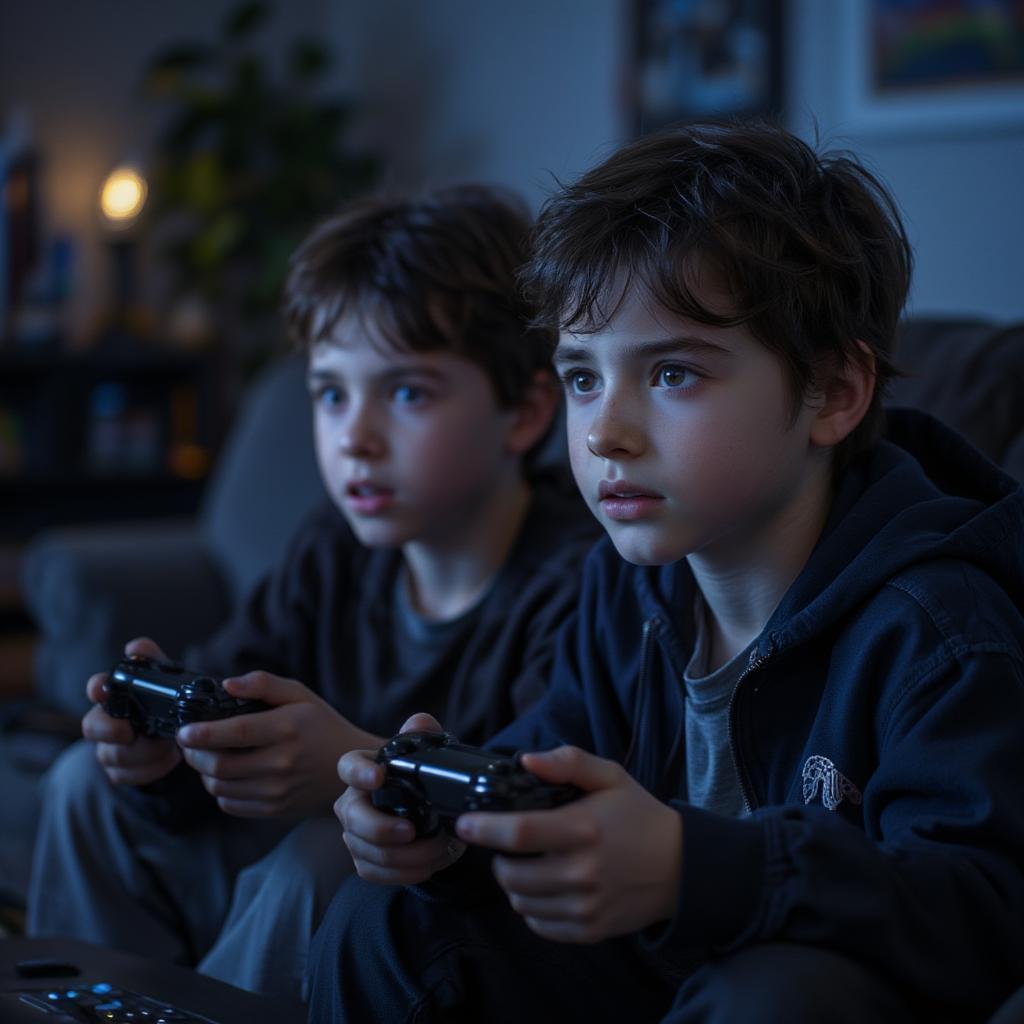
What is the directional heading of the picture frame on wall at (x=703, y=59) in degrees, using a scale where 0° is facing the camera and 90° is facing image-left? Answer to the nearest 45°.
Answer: approximately 0°

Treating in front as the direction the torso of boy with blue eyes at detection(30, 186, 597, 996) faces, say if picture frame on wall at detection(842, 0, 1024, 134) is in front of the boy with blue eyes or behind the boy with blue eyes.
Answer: behind

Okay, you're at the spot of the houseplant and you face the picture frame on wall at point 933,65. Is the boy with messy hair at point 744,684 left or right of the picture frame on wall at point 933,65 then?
right

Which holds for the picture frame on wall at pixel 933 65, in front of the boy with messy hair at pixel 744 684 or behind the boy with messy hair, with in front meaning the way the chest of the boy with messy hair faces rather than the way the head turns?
behind

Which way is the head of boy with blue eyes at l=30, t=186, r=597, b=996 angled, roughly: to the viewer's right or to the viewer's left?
to the viewer's left

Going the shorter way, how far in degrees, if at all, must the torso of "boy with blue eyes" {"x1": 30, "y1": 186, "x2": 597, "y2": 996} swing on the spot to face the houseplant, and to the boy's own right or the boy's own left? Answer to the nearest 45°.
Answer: approximately 135° to the boy's own right
